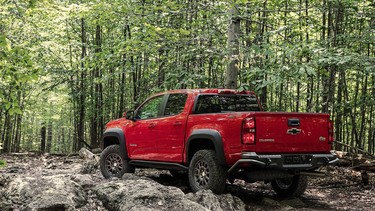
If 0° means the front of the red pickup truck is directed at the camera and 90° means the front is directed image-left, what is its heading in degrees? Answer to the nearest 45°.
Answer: approximately 135°

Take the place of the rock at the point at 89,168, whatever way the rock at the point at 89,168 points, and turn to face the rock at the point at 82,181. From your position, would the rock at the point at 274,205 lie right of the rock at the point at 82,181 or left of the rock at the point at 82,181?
left

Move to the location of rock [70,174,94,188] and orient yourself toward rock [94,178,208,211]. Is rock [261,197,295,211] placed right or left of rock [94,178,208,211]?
left

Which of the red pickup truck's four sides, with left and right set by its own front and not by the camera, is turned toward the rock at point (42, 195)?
left

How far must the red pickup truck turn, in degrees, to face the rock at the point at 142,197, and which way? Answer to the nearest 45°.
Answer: approximately 90° to its left

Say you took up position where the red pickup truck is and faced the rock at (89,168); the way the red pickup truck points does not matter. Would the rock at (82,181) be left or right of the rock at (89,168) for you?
left

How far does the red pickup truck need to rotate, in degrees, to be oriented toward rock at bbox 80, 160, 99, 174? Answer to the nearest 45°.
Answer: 0° — it already faces it
